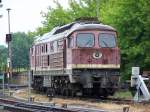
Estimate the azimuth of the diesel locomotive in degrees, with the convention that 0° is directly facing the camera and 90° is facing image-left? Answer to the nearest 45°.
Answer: approximately 315°
